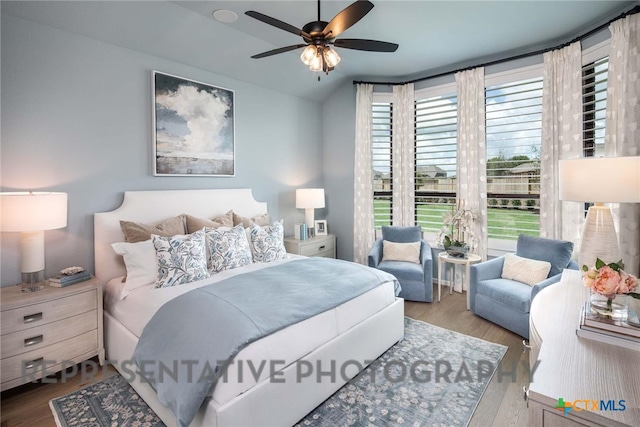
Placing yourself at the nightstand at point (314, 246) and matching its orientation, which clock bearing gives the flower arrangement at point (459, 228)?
The flower arrangement is roughly at 11 o'clock from the nightstand.

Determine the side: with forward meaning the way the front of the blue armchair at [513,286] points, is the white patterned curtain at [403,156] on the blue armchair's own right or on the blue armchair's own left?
on the blue armchair's own right

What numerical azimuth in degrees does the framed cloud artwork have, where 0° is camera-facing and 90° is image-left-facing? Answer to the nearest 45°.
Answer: approximately 315°

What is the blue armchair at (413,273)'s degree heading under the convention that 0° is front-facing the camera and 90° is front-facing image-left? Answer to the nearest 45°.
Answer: approximately 0°

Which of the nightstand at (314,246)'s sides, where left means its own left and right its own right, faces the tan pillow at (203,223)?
right
